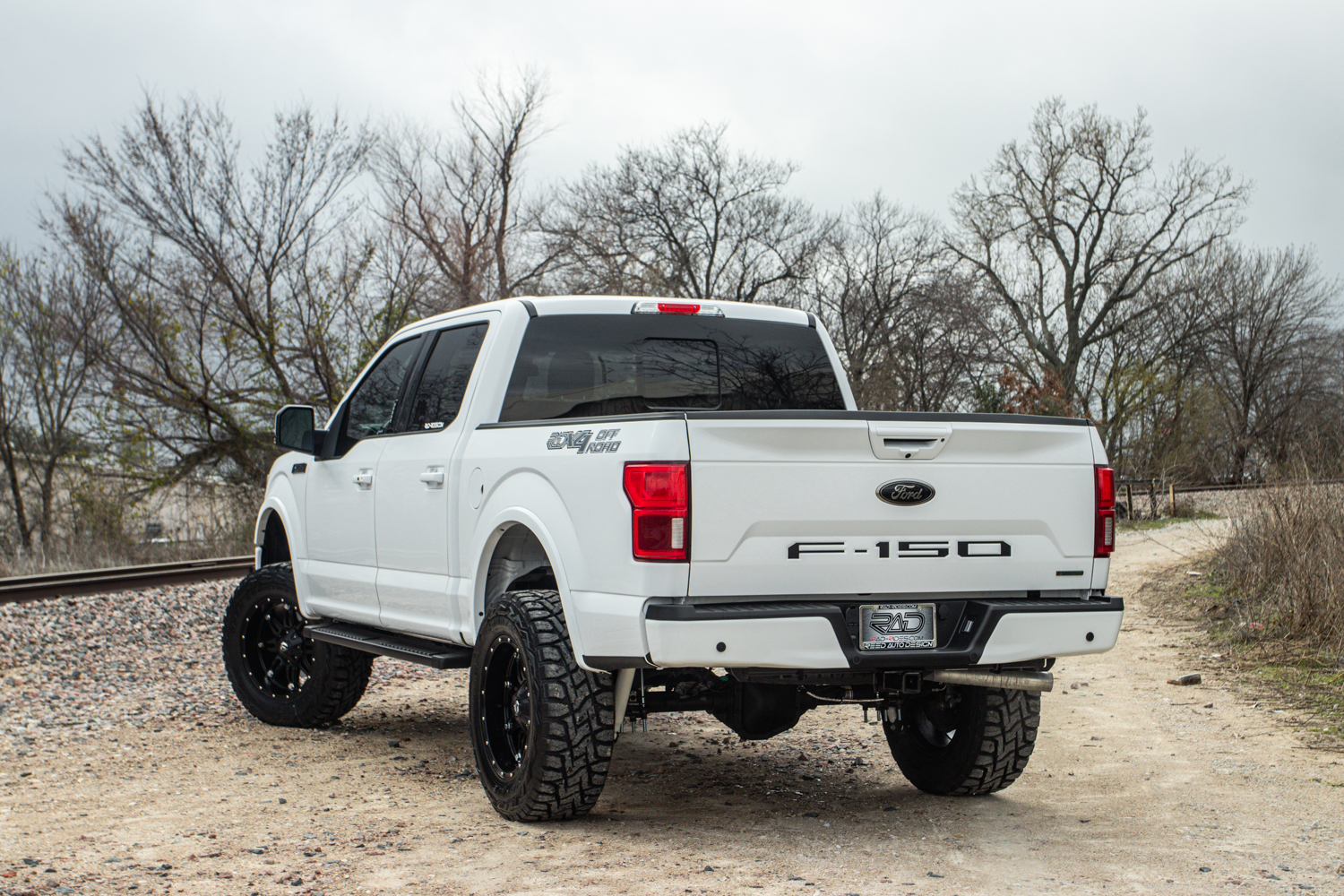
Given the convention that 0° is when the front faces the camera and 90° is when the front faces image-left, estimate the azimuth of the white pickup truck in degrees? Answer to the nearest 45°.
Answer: approximately 135°

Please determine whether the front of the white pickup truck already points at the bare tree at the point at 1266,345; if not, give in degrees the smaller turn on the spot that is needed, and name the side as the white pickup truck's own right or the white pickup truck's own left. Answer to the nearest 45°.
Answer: approximately 90° to the white pickup truck's own right

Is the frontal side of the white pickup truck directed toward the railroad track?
yes

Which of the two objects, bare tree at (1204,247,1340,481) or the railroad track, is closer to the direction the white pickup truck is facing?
the railroad track
